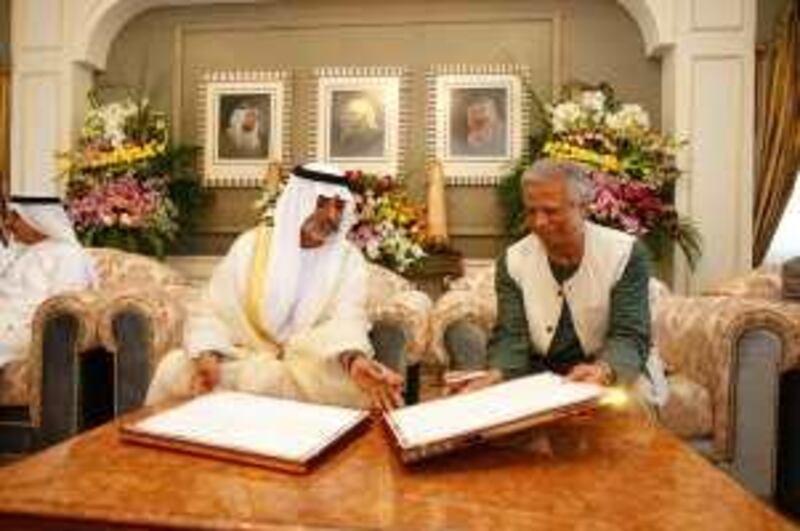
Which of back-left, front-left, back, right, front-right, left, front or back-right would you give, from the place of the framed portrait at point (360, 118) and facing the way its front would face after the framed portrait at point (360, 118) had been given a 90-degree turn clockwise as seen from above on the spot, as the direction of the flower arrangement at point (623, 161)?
back-left

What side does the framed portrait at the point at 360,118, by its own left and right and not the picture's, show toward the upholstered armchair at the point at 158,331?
front

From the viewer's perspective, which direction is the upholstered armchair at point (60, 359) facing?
toward the camera

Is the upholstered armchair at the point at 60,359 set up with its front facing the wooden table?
yes

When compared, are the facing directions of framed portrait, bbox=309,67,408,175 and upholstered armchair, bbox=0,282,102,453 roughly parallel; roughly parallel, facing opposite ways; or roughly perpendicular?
roughly parallel

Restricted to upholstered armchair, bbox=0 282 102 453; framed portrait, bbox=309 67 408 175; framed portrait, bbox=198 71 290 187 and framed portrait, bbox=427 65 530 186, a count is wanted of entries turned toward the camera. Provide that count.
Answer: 4

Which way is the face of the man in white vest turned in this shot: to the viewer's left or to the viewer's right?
to the viewer's left

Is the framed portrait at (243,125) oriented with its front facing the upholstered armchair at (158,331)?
yes

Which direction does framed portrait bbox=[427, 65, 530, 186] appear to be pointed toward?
toward the camera

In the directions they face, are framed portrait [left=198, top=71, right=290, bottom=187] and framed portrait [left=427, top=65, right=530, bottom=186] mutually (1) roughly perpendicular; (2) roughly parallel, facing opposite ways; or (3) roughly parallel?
roughly parallel

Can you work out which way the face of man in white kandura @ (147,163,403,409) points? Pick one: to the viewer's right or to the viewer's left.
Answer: to the viewer's right

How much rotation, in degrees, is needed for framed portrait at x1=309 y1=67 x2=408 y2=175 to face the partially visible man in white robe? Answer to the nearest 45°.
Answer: approximately 45° to its right

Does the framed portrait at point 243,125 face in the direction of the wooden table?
yes
